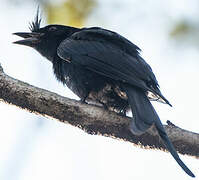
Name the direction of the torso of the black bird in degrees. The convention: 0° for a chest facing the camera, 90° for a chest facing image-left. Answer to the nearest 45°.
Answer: approximately 90°
